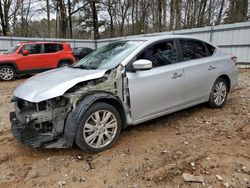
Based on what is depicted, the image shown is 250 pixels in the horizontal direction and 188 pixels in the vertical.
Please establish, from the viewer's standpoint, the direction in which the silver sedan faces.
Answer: facing the viewer and to the left of the viewer

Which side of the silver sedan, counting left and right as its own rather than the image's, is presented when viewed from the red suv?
right
